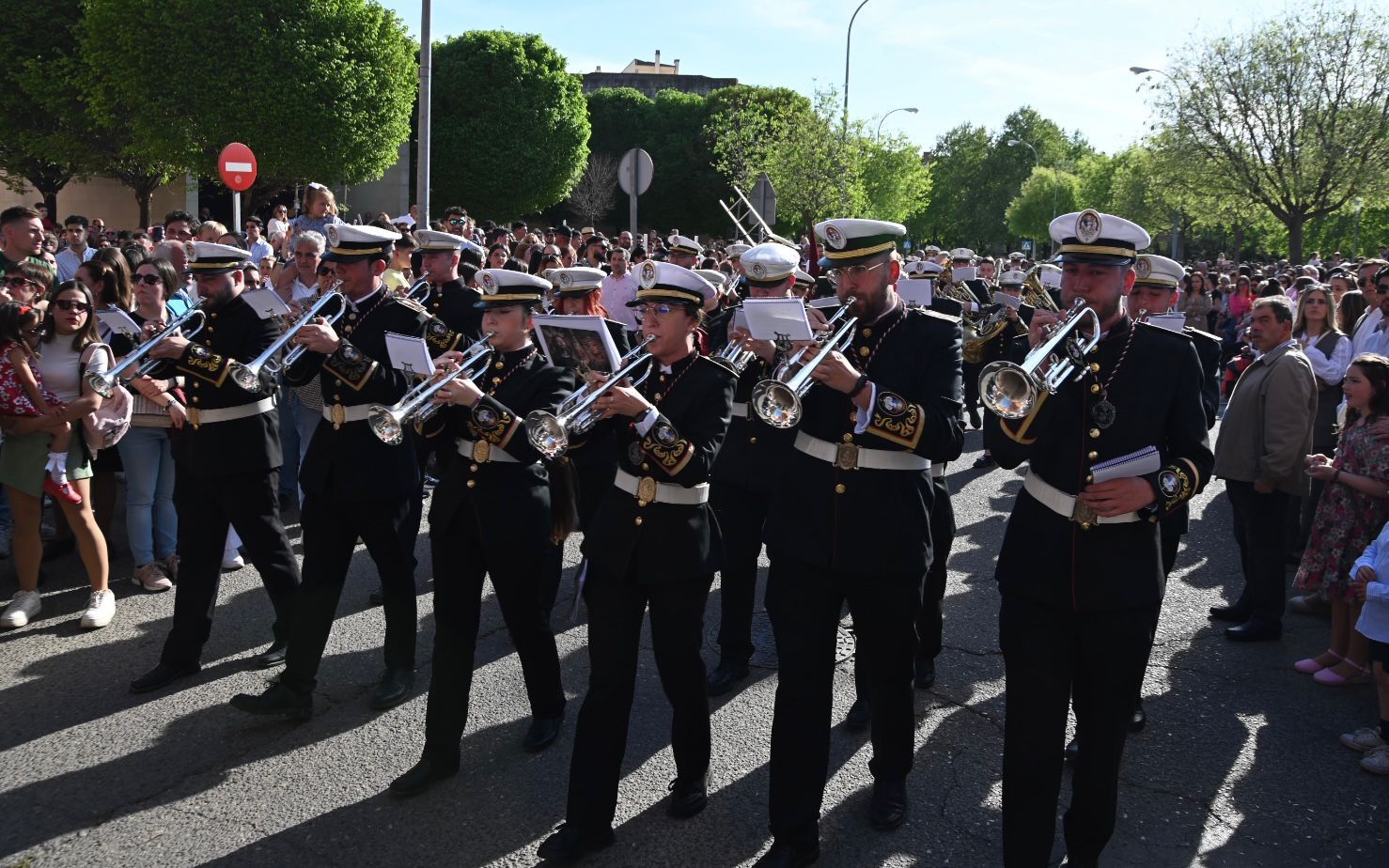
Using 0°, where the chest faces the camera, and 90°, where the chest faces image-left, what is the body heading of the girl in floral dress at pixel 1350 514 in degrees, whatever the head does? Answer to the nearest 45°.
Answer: approximately 90°

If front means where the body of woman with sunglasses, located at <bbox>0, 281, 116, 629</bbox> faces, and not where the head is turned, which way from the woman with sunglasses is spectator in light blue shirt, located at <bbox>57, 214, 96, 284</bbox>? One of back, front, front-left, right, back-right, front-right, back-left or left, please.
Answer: back

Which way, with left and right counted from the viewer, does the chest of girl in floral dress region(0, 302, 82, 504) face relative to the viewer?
facing to the right of the viewer

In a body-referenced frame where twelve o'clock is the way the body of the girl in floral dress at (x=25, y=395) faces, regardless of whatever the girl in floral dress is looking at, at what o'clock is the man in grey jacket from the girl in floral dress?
The man in grey jacket is roughly at 1 o'clock from the girl in floral dress.

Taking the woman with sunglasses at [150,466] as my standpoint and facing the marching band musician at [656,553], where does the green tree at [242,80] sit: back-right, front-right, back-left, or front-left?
back-left

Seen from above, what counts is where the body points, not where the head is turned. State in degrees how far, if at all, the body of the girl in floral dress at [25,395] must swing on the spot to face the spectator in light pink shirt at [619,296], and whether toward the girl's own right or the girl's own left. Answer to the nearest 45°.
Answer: approximately 45° to the girl's own left

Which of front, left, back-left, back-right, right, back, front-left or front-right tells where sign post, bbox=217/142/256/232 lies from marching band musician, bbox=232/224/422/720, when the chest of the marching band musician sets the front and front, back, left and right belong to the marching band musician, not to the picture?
back-right

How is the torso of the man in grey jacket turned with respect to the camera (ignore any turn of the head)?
to the viewer's left

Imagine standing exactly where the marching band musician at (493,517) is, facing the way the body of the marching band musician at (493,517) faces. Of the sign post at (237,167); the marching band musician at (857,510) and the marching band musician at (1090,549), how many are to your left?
2

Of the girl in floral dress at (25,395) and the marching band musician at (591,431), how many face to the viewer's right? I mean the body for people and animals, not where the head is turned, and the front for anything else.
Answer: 1

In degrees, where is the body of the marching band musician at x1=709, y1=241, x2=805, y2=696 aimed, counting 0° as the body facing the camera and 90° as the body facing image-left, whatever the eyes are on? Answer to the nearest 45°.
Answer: approximately 45°

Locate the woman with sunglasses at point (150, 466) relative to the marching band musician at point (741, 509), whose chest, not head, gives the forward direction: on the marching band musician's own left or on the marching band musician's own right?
on the marching band musician's own right
